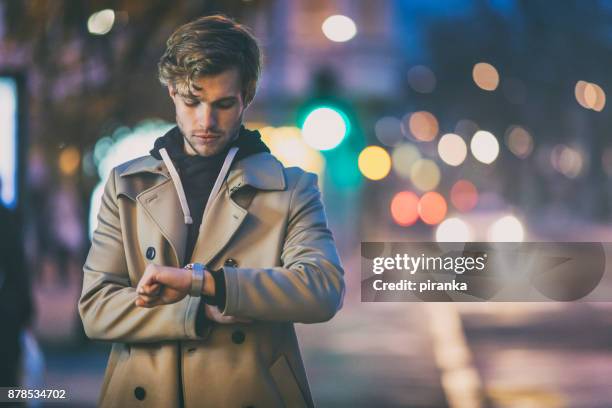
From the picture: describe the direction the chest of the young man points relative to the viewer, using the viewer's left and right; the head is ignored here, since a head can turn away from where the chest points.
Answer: facing the viewer
